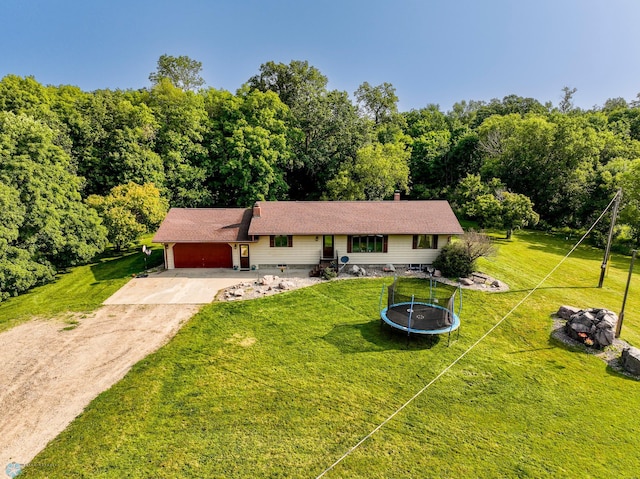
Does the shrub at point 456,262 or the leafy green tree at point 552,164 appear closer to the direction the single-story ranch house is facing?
the shrub

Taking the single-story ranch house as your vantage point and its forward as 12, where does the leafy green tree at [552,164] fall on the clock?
The leafy green tree is roughly at 8 o'clock from the single-story ranch house.

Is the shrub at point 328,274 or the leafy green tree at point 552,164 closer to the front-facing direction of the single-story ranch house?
the shrub

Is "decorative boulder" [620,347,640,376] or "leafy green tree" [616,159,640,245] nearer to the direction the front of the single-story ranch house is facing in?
the decorative boulder

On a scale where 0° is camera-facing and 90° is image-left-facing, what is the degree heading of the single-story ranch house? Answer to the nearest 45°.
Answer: approximately 0°

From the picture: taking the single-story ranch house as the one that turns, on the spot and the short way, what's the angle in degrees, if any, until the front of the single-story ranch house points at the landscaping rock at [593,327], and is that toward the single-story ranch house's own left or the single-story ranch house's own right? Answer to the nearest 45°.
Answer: approximately 45° to the single-story ranch house's own left

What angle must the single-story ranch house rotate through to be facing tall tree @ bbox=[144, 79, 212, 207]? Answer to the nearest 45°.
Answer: approximately 135° to its right

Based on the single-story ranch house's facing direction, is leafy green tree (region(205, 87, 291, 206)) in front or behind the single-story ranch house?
behind

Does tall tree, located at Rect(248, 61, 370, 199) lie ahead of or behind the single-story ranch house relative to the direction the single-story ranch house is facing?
behind

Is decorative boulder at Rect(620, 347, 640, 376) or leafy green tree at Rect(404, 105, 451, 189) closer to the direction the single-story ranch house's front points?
the decorative boulder

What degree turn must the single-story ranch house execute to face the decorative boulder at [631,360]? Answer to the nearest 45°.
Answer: approximately 45° to its left

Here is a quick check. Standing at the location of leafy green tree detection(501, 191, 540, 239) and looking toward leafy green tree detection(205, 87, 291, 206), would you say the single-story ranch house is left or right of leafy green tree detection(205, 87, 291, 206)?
left

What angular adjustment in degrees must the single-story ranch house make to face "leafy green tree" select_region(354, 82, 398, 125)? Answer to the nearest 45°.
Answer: approximately 180°

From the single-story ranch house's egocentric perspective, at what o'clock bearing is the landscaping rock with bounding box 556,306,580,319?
The landscaping rock is roughly at 10 o'clock from the single-story ranch house.

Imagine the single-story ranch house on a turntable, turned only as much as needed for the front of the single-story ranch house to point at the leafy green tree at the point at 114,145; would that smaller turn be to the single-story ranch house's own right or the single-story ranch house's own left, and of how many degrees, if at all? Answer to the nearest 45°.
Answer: approximately 135° to the single-story ranch house's own right
